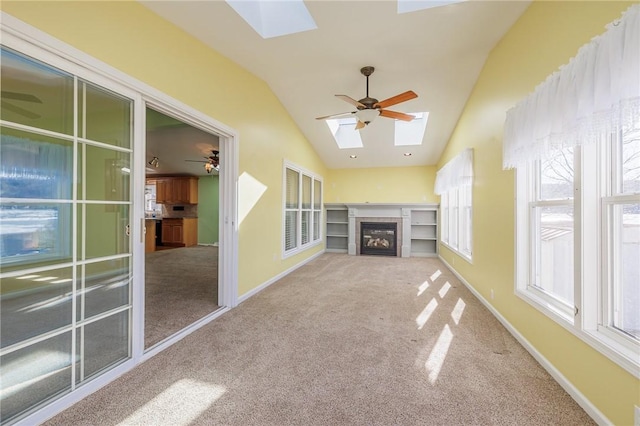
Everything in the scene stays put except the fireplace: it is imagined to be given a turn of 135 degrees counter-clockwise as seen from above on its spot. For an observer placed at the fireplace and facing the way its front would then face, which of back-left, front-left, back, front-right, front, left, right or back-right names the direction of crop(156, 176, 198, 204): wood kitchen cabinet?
back-left

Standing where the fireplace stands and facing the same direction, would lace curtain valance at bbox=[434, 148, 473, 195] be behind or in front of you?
in front

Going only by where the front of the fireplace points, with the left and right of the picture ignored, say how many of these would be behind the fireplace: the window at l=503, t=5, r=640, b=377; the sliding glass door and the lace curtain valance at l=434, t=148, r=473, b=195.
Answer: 0

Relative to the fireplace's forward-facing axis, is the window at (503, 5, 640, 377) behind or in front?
in front

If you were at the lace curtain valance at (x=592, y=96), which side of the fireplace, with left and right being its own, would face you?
front

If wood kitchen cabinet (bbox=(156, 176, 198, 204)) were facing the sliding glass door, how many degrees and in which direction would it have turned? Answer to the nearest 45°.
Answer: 0° — it already faces it

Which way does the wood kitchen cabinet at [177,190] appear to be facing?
toward the camera

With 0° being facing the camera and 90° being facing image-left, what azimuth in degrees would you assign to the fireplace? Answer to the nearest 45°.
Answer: approximately 0°
